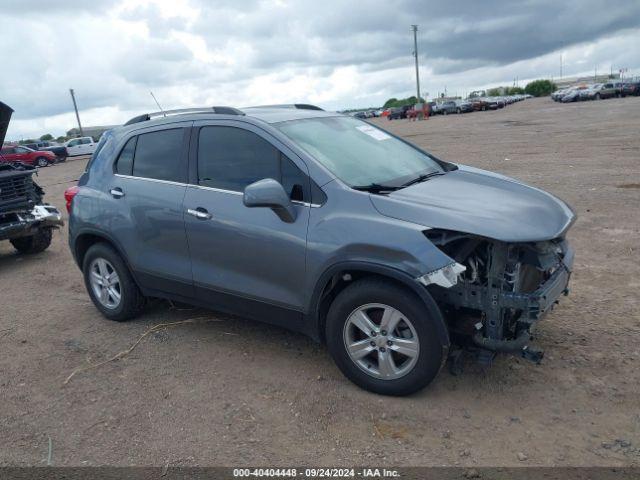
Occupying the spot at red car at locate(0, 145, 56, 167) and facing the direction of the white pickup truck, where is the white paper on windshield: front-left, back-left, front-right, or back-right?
back-right

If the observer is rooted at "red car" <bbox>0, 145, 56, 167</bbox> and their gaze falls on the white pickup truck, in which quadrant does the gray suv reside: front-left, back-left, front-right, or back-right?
back-right

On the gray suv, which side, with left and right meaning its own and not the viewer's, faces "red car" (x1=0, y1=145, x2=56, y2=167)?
back

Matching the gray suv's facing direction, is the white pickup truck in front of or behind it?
behind

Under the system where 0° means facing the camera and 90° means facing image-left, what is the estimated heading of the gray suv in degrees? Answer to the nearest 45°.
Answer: approximately 315°

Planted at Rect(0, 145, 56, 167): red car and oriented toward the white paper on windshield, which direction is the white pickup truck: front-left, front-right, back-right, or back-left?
back-left
